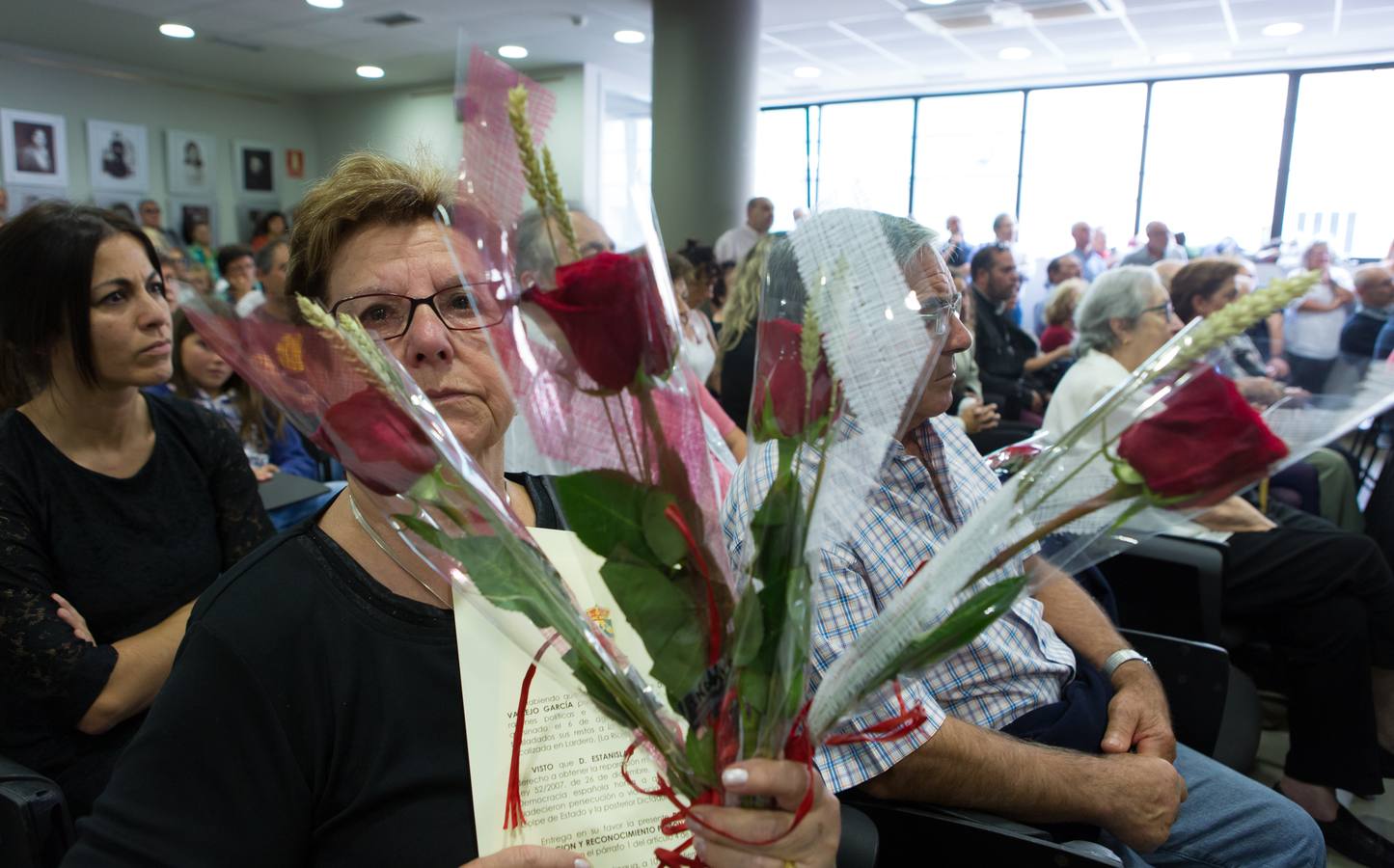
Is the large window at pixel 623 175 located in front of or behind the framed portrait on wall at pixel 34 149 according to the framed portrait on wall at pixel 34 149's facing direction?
in front

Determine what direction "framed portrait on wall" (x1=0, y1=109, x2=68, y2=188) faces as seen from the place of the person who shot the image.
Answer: facing the viewer and to the right of the viewer

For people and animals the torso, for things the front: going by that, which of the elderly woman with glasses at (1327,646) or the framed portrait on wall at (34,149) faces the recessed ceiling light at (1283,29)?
the framed portrait on wall

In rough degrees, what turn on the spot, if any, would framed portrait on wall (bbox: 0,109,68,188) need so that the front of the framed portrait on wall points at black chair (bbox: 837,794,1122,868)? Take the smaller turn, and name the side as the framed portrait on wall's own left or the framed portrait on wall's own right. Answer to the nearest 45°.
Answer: approximately 45° to the framed portrait on wall's own right

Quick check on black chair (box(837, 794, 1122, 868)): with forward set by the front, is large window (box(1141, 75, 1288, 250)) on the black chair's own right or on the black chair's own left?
on the black chair's own left
